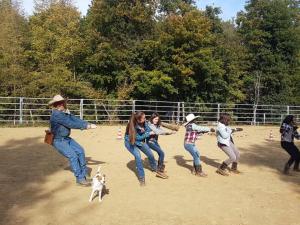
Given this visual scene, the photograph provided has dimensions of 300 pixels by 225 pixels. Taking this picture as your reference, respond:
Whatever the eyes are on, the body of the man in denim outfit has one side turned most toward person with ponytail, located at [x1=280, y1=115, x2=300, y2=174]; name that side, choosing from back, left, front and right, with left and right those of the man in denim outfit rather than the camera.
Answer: front

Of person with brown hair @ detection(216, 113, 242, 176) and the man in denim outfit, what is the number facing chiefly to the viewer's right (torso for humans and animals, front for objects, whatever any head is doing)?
2

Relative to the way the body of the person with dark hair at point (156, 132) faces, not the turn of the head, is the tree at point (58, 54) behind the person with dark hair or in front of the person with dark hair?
behind

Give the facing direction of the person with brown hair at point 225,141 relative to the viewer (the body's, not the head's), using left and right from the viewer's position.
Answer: facing to the right of the viewer

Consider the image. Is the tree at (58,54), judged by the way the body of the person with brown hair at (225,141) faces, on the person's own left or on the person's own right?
on the person's own left

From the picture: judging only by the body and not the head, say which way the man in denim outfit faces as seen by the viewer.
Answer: to the viewer's right

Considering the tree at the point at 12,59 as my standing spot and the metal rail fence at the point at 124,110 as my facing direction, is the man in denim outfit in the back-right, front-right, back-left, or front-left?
front-right

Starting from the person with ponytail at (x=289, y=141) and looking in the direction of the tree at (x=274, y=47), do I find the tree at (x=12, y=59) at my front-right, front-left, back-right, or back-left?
front-left

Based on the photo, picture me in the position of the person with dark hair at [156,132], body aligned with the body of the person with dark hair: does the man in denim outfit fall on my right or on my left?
on my right

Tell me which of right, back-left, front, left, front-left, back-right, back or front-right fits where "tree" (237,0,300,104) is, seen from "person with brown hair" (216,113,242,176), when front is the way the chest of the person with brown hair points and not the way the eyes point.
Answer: left

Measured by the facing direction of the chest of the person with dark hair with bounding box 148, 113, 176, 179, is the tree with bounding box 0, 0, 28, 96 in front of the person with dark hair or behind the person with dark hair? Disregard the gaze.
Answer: behind
